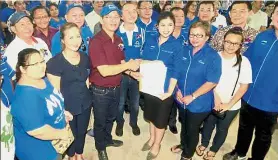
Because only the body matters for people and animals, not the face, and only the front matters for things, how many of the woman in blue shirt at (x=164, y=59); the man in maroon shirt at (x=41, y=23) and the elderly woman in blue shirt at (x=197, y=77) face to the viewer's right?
0

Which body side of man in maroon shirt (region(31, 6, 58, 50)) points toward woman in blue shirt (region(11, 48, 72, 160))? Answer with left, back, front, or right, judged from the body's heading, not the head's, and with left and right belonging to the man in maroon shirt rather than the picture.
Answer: front

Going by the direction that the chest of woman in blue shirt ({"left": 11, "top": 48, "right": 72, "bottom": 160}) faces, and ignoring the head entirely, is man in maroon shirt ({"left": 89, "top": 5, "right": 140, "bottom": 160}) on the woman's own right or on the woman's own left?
on the woman's own left

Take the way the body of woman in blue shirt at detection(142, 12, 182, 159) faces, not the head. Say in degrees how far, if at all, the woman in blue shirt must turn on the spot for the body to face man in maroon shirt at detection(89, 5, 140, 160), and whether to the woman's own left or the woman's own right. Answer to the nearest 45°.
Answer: approximately 45° to the woman's own right

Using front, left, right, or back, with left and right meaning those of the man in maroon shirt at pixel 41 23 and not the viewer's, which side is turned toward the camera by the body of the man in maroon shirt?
front

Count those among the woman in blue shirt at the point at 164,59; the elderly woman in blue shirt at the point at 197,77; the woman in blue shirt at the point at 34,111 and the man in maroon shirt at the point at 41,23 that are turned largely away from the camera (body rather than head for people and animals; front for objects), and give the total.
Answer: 0

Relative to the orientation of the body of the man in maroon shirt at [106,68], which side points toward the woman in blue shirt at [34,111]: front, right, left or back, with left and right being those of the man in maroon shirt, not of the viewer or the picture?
right

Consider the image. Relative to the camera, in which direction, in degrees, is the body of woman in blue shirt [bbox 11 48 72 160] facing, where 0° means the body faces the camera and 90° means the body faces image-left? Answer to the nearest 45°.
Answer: approximately 315°

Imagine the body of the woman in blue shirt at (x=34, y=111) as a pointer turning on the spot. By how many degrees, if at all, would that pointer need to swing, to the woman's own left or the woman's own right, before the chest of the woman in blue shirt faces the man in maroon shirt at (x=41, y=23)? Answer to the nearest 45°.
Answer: approximately 135° to the woman's own left

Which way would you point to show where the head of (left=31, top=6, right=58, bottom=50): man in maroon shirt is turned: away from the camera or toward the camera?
toward the camera

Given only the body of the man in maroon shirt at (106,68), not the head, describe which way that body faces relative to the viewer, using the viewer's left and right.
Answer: facing the viewer and to the right of the viewer

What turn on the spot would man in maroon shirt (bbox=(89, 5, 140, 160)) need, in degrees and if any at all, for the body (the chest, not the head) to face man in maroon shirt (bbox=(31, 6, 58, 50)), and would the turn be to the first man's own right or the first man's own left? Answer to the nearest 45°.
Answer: approximately 180°
